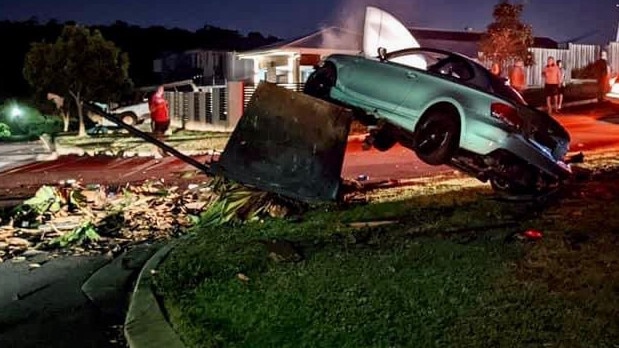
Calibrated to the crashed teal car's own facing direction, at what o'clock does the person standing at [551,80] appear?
The person standing is roughly at 2 o'clock from the crashed teal car.

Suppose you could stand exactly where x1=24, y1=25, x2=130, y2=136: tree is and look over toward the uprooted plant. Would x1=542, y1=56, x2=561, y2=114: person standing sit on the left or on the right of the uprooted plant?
left

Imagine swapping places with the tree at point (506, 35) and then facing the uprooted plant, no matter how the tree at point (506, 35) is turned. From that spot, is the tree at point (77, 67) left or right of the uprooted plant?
right

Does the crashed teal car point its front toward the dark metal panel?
no

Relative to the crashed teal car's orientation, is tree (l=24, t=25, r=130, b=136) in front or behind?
in front

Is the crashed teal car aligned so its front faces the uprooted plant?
no

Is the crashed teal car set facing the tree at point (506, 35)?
no
